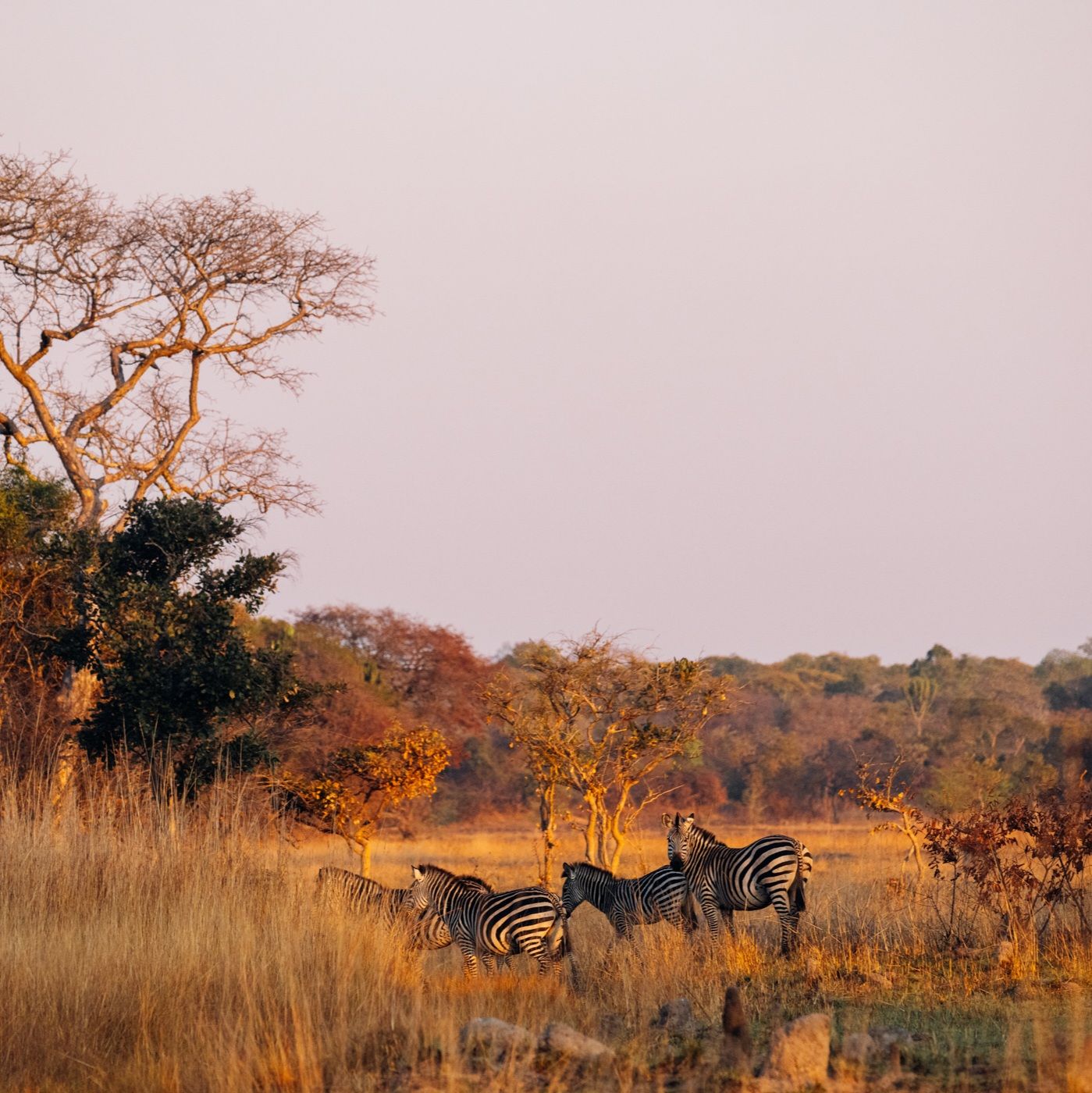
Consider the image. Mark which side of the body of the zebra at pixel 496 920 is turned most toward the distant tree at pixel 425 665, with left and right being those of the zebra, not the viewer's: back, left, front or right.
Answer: right

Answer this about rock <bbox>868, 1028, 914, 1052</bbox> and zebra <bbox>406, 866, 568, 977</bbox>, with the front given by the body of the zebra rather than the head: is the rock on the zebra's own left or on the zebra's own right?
on the zebra's own left

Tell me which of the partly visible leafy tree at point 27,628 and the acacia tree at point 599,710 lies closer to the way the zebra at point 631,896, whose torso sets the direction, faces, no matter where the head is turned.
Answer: the partly visible leafy tree

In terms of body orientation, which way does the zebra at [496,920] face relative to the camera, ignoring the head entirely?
to the viewer's left

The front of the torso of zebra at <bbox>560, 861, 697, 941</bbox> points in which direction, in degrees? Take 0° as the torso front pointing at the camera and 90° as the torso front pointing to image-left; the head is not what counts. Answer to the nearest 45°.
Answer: approximately 90°

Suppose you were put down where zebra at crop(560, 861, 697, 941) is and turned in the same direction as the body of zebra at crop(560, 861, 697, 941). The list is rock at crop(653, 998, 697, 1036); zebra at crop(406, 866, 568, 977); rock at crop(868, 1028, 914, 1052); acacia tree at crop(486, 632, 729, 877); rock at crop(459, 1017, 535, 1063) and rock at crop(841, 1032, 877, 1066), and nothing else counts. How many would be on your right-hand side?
1

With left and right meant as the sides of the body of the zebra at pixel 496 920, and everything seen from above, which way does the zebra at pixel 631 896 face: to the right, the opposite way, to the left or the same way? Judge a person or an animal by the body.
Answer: the same way

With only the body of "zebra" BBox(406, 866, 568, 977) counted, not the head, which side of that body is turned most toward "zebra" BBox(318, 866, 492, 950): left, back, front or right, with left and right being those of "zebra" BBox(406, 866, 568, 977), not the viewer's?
front

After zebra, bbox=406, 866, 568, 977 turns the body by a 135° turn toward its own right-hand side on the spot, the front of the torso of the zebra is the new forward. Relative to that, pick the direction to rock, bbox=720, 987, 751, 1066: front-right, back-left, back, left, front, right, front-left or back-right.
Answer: back-right

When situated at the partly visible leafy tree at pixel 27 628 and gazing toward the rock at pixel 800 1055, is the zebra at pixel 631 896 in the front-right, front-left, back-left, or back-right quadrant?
front-left
